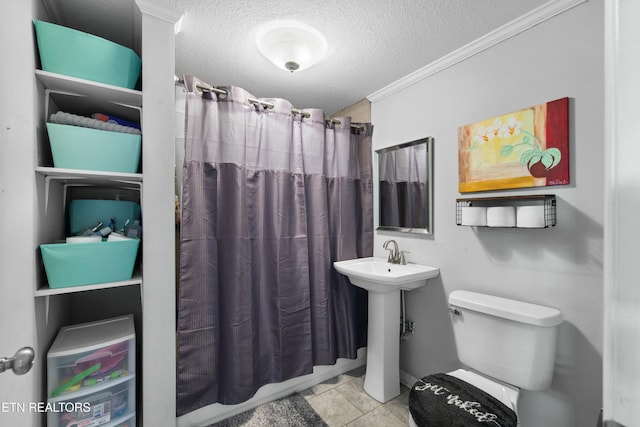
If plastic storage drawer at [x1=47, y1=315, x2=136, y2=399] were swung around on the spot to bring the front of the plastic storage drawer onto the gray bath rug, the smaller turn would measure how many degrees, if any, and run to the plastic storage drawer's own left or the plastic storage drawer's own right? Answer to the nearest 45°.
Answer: approximately 45° to the plastic storage drawer's own left

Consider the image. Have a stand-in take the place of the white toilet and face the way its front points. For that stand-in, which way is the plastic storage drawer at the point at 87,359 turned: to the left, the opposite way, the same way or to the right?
to the left

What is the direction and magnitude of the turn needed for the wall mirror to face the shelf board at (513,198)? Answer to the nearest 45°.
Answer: approximately 90° to its left

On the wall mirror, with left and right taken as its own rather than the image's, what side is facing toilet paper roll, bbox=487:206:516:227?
left

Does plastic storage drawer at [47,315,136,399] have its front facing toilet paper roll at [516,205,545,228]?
no

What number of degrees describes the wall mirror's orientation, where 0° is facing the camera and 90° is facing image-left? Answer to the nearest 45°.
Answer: approximately 45°

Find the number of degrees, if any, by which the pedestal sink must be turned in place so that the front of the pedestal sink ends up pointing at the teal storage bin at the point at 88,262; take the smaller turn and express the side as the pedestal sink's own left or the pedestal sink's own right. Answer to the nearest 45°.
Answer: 0° — it already faces it

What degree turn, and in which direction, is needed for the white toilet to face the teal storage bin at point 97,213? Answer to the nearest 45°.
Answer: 0° — it already faces it
